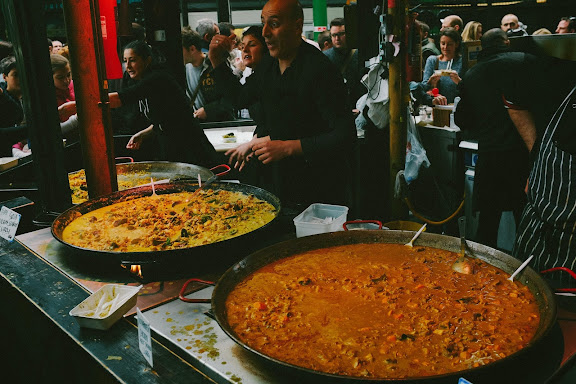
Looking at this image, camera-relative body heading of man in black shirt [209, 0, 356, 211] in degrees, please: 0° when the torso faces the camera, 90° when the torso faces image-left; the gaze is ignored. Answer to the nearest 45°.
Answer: approximately 45°

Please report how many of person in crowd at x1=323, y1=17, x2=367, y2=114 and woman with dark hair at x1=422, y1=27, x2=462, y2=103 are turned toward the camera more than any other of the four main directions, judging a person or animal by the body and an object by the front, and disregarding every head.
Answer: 2

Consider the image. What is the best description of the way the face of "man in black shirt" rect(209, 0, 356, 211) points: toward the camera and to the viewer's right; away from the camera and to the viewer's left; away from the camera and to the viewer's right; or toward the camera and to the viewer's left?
toward the camera and to the viewer's left

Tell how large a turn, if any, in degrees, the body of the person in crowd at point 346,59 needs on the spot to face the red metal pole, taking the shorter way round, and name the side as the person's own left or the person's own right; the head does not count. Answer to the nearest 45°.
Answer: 0° — they already face it

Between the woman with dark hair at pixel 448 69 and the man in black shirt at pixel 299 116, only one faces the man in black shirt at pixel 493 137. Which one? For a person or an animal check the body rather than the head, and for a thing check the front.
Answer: the woman with dark hair

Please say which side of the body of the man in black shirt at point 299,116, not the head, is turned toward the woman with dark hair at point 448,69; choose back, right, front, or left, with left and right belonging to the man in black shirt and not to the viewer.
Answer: back

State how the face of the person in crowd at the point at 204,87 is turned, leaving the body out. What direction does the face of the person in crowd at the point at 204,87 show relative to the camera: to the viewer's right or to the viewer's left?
to the viewer's left

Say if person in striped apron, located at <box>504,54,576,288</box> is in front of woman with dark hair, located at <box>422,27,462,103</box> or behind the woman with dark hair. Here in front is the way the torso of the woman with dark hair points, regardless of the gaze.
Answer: in front

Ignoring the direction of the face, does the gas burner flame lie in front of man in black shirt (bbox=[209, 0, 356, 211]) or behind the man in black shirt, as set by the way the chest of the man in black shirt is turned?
in front
